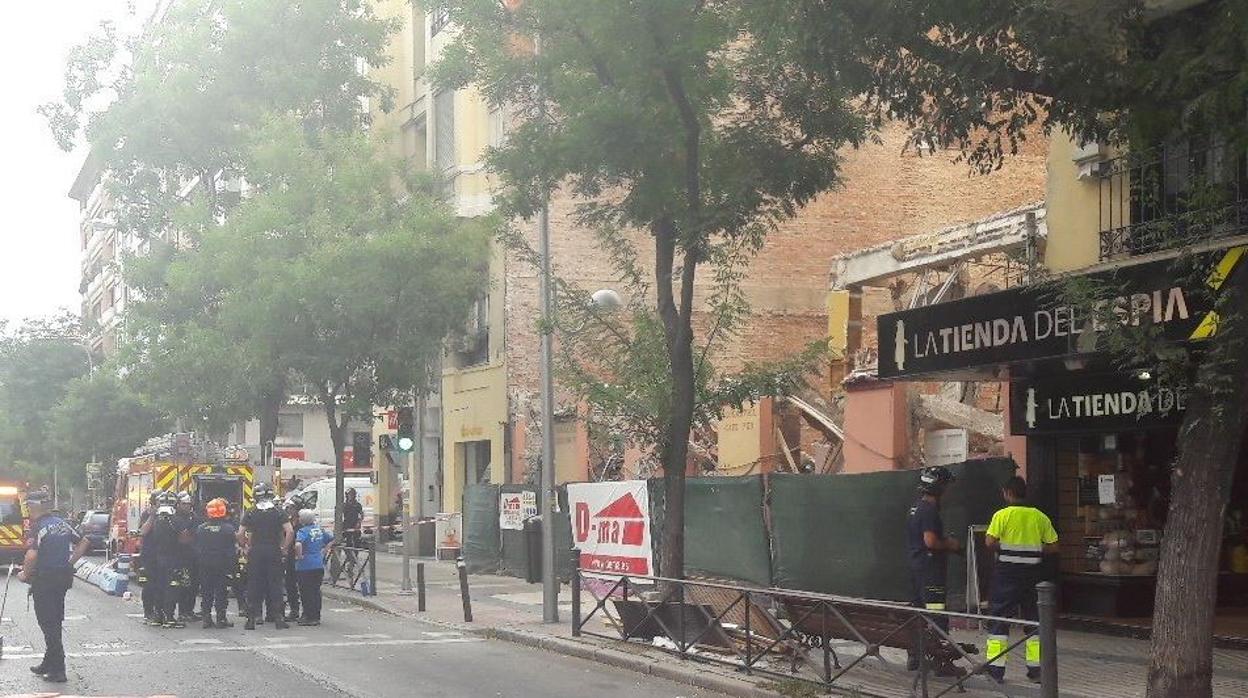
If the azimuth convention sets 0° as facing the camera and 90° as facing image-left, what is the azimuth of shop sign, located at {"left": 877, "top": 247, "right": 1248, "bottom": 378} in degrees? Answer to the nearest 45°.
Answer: approximately 45°

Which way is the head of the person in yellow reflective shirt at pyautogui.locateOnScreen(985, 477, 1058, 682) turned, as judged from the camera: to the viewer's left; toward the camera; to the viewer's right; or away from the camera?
away from the camera

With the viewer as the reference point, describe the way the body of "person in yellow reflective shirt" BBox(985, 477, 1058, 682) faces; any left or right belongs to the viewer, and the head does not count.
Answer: facing away from the viewer

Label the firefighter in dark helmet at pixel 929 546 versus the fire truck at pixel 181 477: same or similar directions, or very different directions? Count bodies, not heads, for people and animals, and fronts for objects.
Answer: very different directions

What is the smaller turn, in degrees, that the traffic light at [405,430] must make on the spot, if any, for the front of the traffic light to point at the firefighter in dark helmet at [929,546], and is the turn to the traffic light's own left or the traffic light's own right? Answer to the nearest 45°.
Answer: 0° — it already faces them

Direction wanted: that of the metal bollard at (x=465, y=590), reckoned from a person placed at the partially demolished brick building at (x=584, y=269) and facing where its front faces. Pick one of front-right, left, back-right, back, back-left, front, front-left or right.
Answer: front-left

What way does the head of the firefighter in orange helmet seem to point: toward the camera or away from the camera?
away from the camera

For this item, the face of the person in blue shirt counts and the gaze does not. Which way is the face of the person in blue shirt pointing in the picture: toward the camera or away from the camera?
away from the camera

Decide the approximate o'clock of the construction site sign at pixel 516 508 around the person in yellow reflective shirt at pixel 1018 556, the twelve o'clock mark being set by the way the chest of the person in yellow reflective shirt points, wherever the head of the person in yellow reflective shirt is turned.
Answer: The construction site sign is roughly at 11 o'clock from the person in yellow reflective shirt.
